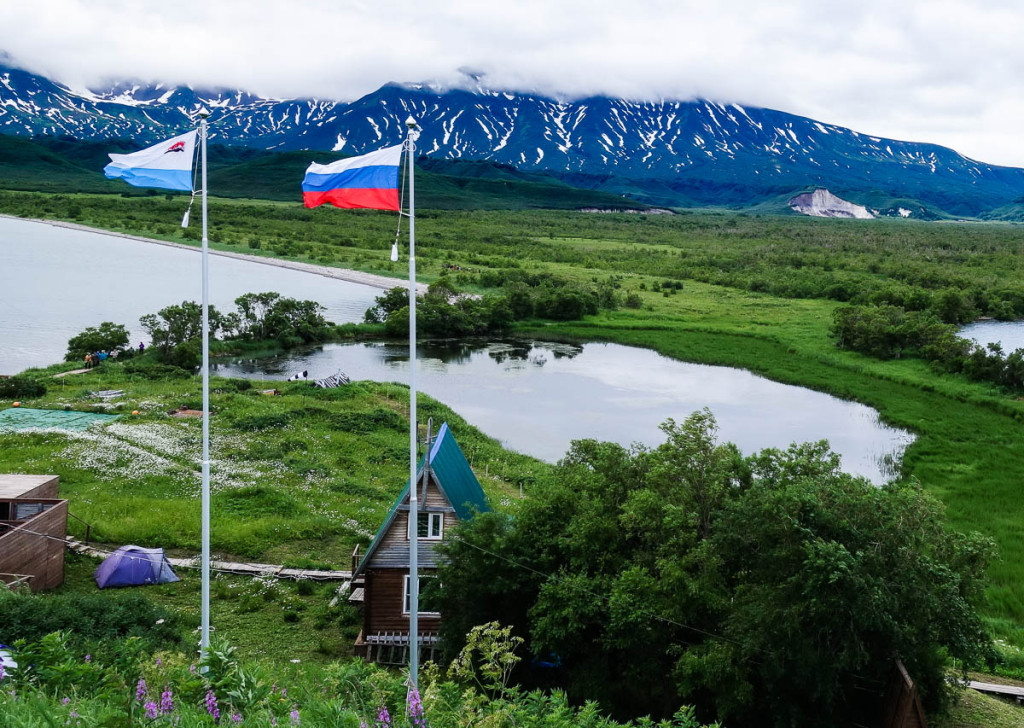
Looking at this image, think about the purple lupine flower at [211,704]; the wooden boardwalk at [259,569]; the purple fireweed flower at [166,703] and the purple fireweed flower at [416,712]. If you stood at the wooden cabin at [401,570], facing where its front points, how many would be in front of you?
3

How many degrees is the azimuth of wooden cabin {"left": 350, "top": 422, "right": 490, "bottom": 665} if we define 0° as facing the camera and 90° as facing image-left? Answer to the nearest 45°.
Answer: approximately 0°

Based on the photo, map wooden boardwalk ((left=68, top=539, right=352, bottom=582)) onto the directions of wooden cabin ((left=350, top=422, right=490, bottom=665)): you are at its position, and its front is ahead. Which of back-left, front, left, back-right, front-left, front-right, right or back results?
back-right

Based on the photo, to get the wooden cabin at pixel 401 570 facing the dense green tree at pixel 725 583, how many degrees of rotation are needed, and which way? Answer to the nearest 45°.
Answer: approximately 45° to its left

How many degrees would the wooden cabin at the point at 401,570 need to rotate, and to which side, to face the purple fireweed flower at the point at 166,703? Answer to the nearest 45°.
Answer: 0° — it already faces it

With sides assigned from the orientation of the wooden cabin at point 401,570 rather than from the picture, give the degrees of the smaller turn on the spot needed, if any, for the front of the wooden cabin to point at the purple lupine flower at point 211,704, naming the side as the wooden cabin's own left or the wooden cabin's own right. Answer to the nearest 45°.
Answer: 0° — it already faces it

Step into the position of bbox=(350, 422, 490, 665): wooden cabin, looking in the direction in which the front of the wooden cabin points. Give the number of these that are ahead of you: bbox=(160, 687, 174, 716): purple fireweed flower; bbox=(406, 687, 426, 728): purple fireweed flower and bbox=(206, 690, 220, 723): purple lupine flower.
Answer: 3
